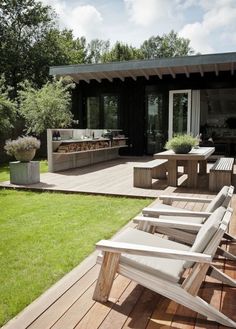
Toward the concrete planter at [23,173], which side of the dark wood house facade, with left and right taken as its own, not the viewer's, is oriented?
front

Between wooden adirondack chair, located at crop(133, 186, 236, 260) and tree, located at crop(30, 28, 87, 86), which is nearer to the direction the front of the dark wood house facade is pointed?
the wooden adirondack chair

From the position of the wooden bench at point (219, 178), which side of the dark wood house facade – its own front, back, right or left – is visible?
front

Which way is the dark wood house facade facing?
toward the camera

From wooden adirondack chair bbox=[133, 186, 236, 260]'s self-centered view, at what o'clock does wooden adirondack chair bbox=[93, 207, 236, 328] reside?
wooden adirondack chair bbox=[93, 207, 236, 328] is roughly at 9 o'clock from wooden adirondack chair bbox=[133, 186, 236, 260].

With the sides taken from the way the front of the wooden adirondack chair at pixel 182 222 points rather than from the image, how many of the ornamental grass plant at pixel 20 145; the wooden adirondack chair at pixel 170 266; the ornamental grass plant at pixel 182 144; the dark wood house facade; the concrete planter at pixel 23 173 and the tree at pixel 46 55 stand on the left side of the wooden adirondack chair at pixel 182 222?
1

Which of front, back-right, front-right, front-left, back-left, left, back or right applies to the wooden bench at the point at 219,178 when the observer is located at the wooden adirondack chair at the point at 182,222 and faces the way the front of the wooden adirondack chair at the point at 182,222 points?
right

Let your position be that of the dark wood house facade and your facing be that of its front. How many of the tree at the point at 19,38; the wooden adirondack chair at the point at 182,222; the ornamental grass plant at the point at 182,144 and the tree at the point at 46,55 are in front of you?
2

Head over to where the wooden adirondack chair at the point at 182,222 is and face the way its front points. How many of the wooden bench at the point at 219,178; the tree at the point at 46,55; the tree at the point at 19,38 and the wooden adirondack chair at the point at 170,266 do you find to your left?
1

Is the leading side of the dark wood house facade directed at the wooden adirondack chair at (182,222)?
yes

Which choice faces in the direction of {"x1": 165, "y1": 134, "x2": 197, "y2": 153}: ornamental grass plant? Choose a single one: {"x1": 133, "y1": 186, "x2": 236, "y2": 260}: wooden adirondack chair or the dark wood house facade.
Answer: the dark wood house facade

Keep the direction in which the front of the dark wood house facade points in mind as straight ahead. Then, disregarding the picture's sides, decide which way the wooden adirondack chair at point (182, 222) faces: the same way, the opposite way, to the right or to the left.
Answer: to the right

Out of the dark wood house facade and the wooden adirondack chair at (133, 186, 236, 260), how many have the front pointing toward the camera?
1

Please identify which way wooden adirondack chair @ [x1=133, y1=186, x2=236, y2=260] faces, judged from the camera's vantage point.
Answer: facing to the left of the viewer

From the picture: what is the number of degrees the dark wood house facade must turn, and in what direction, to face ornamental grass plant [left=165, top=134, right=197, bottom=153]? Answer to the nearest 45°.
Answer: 0° — it already faces it

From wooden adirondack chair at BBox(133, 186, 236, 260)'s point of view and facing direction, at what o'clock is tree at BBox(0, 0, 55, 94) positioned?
The tree is roughly at 2 o'clock from the wooden adirondack chair.

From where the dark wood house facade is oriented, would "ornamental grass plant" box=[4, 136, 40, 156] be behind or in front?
in front

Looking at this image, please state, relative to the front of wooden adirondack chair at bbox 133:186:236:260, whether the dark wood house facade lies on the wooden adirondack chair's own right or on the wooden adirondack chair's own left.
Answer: on the wooden adirondack chair's own right

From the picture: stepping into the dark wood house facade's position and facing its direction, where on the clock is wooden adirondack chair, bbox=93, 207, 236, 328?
The wooden adirondack chair is roughly at 12 o'clock from the dark wood house facade.
